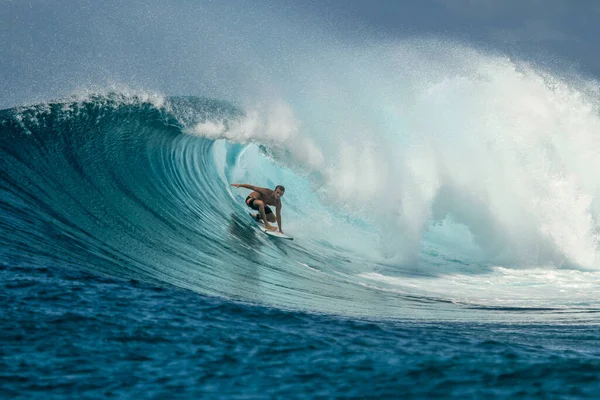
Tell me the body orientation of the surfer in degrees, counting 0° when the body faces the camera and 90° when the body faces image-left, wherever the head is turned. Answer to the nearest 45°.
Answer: approximately 315°
